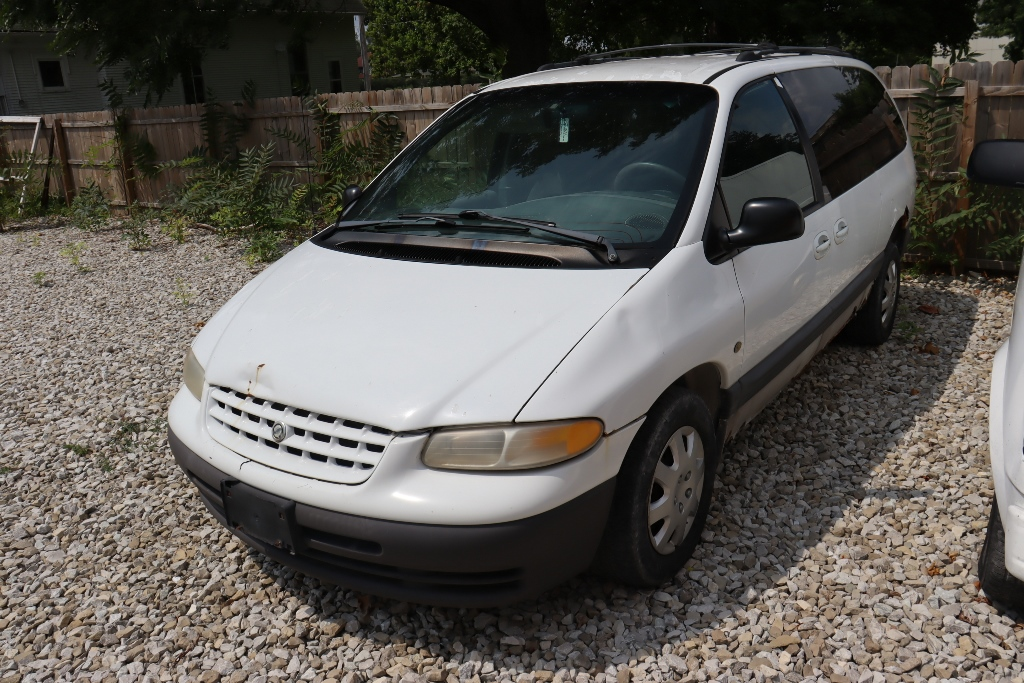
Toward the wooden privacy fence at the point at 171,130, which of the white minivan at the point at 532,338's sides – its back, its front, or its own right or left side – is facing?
right

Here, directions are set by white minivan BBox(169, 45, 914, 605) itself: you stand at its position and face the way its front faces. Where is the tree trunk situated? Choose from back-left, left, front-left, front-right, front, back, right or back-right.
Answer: back-right

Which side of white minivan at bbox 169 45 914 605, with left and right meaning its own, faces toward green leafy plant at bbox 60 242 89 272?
right

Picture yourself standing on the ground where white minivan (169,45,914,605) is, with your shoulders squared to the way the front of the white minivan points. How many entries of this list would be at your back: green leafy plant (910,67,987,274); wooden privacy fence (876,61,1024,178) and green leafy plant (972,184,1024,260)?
3

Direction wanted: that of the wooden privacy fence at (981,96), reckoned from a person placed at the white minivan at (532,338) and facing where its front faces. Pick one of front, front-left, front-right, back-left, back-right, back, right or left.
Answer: back

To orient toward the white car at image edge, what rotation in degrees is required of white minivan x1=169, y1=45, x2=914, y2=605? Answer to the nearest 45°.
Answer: approximately 135° to its left

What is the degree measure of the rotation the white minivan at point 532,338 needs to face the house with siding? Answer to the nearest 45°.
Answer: approximately 135° to its right

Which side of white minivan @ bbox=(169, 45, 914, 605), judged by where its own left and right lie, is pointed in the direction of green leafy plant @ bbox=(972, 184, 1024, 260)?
back

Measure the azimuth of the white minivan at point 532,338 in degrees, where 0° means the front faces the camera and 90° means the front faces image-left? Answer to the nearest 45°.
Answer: approximately 45°

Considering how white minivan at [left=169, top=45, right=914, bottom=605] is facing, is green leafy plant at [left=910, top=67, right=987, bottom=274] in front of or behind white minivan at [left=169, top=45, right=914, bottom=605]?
behind

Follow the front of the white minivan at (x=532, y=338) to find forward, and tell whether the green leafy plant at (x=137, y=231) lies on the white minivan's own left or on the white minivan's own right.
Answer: on the white minivan's own right
